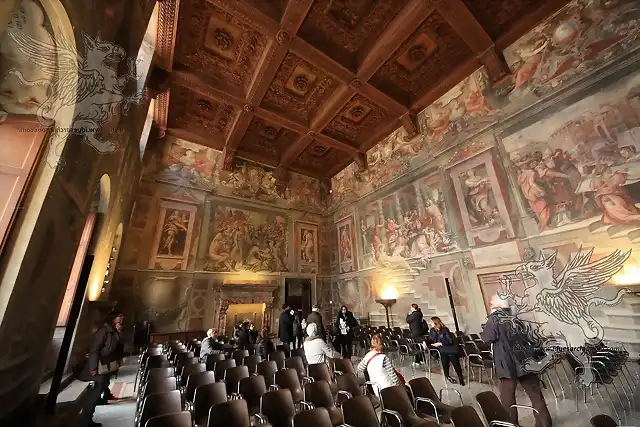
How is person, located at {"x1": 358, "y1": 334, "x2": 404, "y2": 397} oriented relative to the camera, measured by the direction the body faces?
away from the camera

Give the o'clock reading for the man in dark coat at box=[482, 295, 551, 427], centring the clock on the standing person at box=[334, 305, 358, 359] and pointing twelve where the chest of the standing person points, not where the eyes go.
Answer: The man in dark coat is roughly at 11 o'clock from the standing person.

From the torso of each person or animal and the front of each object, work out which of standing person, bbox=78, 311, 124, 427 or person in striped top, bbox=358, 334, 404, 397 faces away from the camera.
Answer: person in striped top, bbox=358, 334, 404, 397

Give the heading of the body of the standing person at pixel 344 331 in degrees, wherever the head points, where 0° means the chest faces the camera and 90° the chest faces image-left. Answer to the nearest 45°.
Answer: approximately 0°

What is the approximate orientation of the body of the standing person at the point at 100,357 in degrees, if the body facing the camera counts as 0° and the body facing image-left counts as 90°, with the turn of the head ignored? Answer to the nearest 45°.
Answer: approximately 270°

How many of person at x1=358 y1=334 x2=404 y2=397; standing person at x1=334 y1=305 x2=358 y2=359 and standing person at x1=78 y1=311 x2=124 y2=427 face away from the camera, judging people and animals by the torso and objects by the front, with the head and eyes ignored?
1

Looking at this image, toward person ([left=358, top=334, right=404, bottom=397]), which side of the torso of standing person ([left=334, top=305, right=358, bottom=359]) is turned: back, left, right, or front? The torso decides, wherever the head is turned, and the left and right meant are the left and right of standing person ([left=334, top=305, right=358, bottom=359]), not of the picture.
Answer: front

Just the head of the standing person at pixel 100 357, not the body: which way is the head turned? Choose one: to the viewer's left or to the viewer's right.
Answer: to the viewer's right

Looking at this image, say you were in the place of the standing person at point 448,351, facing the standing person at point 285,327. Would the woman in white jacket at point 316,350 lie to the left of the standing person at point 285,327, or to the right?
left

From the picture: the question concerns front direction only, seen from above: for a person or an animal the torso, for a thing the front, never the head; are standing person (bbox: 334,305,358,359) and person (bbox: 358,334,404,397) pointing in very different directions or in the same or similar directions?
very different directions

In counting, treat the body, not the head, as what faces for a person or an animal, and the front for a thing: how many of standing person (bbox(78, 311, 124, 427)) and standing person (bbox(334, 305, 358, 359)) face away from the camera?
0
